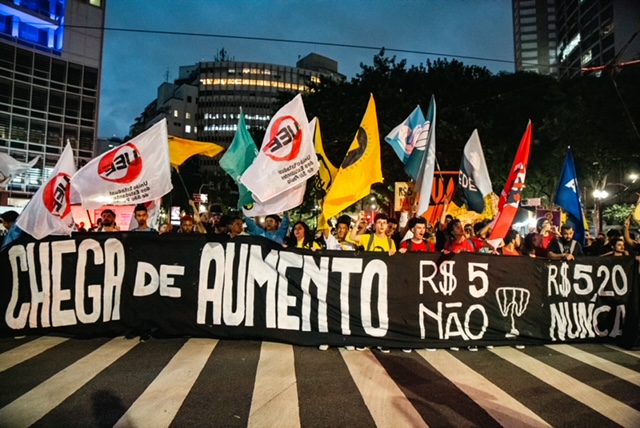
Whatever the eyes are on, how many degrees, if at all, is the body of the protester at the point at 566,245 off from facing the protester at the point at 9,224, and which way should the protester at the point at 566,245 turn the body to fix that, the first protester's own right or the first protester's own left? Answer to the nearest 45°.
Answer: approximately 45° to the first protester's own right

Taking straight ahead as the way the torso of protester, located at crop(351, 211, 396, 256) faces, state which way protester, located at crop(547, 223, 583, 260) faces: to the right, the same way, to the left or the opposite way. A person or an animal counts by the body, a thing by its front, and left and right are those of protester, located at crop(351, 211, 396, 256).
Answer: the same way

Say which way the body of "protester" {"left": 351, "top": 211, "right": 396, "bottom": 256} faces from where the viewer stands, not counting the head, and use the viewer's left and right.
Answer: facing the viewer

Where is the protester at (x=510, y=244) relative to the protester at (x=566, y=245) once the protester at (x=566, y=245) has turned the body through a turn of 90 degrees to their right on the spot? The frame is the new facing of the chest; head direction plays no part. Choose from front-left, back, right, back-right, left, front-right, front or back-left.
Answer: front-left

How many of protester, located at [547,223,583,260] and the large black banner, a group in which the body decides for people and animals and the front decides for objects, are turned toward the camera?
2

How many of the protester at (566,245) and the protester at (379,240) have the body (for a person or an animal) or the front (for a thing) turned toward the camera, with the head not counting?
2

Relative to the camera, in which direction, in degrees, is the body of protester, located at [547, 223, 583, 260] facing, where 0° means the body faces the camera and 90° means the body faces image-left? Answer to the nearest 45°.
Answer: approximately 0°

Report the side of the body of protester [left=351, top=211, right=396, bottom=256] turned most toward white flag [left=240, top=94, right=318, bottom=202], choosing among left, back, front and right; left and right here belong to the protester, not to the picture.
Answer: right

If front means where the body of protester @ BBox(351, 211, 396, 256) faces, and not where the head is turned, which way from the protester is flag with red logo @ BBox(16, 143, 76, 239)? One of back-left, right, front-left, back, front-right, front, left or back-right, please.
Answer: right

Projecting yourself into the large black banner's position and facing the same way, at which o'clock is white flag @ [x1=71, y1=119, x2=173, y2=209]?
The white flag is roughly at 3 o'clock from the large black banner.

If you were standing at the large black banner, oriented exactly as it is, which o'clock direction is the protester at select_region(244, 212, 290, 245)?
The protester is roughly at 6 o'clock from the large black banner.
